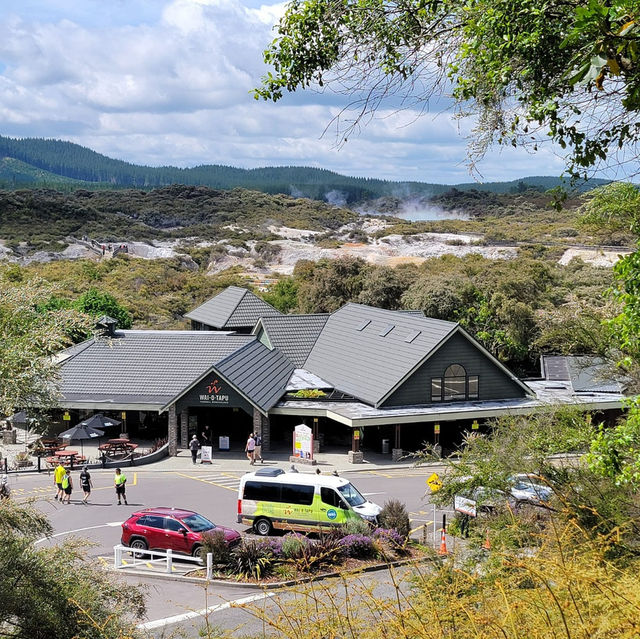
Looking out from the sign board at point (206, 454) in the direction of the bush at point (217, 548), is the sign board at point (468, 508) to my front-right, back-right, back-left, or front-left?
front-left

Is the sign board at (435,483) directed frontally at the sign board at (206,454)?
no

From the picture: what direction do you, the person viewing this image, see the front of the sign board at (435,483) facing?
facing the viewer

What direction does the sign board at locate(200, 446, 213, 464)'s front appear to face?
toward the camera

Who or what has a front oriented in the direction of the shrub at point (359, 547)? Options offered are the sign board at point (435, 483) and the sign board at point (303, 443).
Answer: the sign board at point (303, 443)

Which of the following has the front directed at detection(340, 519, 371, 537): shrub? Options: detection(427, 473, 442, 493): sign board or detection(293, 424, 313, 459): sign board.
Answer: detection(293, 424, 313, 459): sign board

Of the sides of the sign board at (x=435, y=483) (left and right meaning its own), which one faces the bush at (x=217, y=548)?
right

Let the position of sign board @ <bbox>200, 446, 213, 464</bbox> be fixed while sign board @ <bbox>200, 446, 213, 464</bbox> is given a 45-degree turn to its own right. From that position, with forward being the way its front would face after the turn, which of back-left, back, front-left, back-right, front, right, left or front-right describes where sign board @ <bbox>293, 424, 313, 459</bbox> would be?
back-left

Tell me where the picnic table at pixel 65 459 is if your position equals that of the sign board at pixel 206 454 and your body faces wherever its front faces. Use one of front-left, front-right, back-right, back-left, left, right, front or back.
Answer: right

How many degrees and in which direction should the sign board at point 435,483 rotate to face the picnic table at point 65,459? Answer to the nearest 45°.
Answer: approximately 135° to its right

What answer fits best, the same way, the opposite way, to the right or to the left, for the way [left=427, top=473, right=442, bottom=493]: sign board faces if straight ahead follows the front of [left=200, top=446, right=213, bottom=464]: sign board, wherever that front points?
the same way

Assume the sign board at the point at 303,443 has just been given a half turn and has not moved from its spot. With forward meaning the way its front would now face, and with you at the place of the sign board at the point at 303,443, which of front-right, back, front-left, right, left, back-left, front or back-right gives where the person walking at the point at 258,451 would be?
left

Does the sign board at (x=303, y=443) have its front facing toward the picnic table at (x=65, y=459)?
no

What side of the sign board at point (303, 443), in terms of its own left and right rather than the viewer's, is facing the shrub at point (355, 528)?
front

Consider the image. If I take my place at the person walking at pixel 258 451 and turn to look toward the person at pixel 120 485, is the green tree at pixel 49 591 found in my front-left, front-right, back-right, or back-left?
front-left

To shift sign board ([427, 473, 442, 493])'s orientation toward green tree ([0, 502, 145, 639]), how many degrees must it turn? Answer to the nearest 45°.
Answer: approximately 45° to its right

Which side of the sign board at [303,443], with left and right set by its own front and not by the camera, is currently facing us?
front
